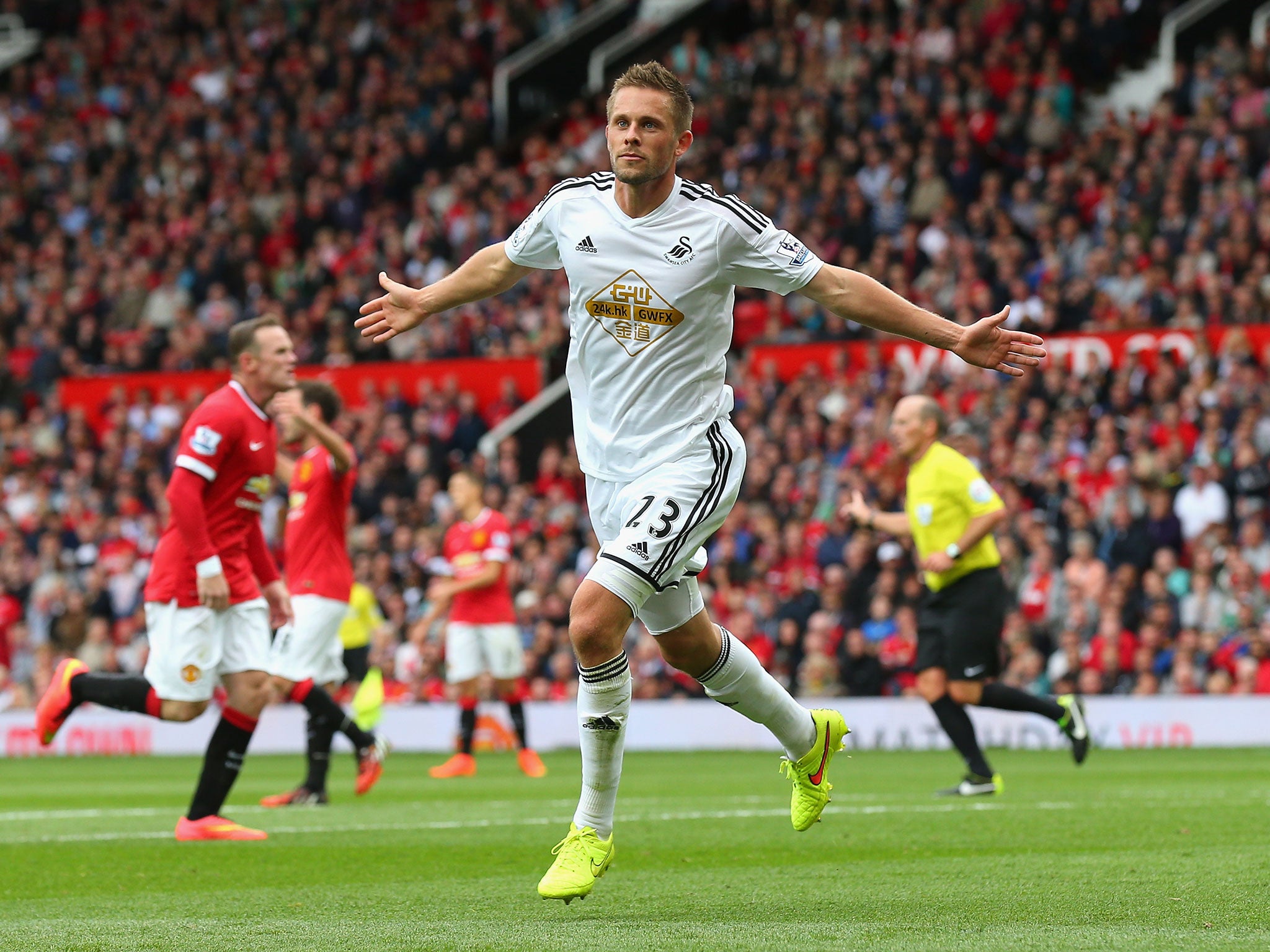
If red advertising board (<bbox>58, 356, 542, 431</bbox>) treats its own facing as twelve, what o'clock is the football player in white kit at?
The football player in white kit is roughly at 12 o'clock from the red advertising board.

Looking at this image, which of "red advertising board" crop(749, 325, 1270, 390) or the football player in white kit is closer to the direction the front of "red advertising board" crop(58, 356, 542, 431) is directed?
the football player in white kit

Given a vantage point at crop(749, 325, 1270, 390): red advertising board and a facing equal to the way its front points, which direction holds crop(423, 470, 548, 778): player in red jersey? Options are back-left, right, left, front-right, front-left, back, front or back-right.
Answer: front-right

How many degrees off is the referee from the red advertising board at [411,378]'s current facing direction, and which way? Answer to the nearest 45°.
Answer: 0° — it already faces them

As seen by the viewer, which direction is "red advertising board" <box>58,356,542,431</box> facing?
toward the camera

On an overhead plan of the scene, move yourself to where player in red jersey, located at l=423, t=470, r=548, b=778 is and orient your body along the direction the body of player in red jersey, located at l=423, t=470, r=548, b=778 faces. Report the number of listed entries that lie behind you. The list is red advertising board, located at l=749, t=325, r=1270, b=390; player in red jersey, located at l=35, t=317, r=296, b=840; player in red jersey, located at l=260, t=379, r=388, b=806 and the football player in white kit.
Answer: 1

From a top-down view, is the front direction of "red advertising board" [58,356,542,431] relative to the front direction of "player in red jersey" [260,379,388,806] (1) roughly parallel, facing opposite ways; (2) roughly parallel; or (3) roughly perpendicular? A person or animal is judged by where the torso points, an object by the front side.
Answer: roughly perpendicular

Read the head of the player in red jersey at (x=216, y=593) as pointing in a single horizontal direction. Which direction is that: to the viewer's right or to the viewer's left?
to the viewer's right

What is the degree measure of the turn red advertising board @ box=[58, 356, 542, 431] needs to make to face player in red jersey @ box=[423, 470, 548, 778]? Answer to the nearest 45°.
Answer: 0° — it already faces them

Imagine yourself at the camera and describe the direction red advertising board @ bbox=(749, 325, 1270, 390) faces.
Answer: facing the viewer

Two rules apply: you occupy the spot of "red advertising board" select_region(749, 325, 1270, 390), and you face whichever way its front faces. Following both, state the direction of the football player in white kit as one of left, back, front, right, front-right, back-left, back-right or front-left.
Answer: front

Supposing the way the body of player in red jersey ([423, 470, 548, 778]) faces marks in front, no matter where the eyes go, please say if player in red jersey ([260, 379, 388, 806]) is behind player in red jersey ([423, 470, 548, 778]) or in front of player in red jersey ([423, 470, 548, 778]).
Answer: in front

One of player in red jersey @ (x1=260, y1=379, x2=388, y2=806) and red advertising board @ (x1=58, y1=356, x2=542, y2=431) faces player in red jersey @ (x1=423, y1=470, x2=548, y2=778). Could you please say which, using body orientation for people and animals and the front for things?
the red advertising board

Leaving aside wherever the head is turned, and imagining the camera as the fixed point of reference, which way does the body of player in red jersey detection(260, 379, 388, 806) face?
to the viewer's left

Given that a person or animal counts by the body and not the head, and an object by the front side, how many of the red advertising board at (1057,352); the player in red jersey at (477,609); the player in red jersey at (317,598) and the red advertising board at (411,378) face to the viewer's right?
0
